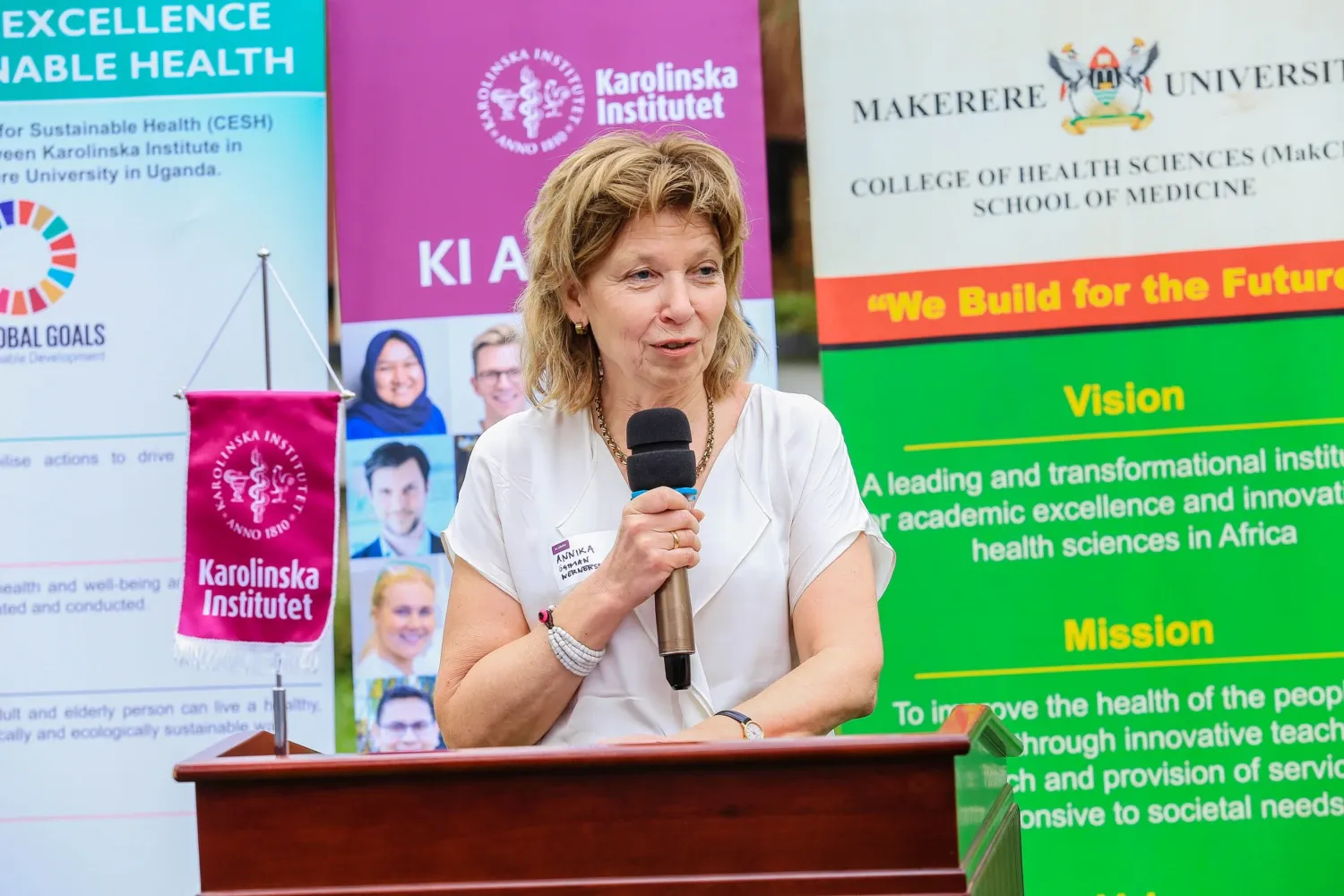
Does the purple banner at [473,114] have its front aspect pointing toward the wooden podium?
yes

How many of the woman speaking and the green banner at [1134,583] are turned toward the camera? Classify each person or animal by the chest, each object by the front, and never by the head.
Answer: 2

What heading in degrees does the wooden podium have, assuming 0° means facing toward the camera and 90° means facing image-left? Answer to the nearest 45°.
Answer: approximately 0°

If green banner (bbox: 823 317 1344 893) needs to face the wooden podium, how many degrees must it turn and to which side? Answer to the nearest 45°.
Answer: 0° — it already faces it

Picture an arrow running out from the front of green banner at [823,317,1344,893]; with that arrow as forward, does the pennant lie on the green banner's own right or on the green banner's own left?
on the green banner's own right

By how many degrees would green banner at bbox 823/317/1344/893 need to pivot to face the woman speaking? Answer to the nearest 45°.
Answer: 0° — it already faces them
